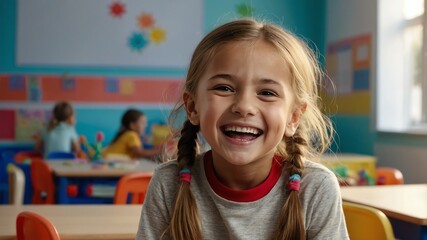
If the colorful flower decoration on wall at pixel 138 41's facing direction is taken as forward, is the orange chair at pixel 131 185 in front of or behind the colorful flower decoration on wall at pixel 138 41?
in front

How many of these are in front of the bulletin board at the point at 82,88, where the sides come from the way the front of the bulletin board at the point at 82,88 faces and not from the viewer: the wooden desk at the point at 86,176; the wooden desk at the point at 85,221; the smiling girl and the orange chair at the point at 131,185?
4

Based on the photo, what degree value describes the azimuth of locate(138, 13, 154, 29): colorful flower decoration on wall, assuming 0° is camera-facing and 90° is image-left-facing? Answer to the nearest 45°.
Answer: approximately 0°

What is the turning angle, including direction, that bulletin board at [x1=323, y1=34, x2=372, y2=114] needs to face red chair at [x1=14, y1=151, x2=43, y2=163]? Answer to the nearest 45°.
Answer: approximately 45° to its right

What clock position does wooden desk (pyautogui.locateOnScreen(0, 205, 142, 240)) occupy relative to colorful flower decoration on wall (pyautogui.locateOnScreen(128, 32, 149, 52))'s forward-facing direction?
The wooden desk is roughly at 12 o'clock from the colorful flower decoration on wall.

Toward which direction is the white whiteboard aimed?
toward the camera

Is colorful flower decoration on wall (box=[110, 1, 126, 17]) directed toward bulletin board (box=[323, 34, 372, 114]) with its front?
no

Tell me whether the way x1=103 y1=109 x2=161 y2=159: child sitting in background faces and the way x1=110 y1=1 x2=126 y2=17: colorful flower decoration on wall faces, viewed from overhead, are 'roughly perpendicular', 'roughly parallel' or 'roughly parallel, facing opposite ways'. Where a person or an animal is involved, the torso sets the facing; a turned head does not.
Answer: roughly perpendicular

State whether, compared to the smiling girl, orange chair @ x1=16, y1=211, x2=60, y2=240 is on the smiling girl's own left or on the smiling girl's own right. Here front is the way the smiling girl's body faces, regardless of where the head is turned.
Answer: on the smiling girl's own right

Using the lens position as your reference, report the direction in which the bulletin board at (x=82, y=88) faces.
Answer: facing the viewer

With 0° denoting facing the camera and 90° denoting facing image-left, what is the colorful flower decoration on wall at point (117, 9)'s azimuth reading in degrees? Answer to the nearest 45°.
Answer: approximately 0°

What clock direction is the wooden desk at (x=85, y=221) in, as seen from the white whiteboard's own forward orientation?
The wooden desk is roughly at 12 o'clock from the white whiteboard.

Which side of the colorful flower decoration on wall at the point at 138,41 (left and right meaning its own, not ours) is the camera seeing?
front

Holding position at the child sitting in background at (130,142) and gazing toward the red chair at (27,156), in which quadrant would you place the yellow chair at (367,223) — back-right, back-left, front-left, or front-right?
back-left

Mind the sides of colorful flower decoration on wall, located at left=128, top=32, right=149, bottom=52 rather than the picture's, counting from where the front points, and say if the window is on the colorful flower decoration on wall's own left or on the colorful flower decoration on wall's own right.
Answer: on the colorful flower decoration on wall's own left

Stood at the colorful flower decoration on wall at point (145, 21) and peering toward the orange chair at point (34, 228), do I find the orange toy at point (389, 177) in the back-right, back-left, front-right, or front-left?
front-left

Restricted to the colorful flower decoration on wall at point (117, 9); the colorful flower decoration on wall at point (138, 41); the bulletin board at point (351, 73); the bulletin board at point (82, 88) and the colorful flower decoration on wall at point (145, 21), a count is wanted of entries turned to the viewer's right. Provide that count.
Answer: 0

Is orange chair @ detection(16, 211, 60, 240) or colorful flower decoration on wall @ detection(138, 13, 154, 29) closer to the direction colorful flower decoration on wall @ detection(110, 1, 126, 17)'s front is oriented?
the orange chair

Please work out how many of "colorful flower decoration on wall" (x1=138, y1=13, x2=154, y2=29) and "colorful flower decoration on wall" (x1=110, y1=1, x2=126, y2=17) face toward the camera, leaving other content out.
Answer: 2

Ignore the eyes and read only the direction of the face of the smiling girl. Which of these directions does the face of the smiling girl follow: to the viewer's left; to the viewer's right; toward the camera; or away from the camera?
toward the camera
